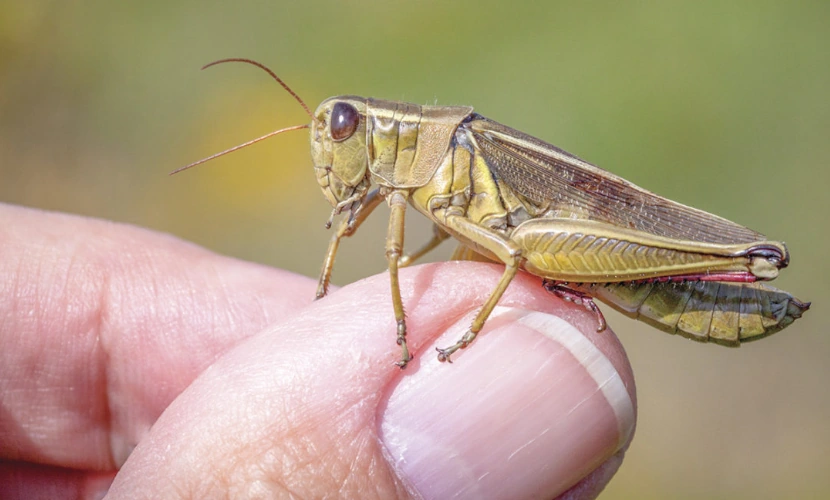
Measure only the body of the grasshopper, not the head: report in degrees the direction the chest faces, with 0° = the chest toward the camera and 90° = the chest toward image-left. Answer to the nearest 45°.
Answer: approximately 90°
